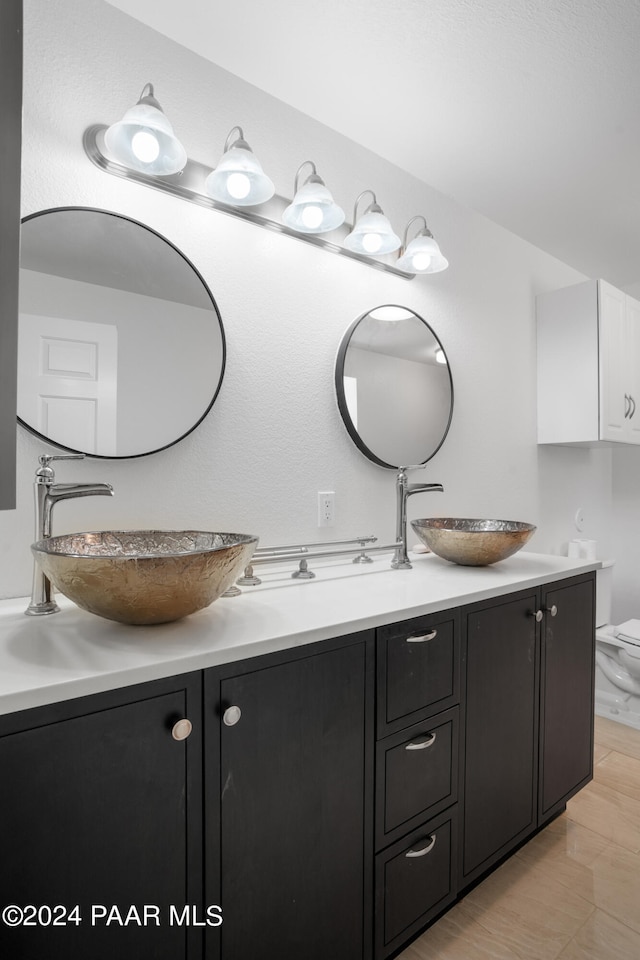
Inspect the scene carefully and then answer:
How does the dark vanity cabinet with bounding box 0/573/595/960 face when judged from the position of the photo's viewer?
facing the viewer and to the right of the viewer

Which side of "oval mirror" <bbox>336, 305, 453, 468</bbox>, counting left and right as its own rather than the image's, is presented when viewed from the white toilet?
left

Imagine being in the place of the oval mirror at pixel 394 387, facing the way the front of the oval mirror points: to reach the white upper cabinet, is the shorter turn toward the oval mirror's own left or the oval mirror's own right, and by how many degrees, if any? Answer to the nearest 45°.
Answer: approximately 90° to the oval mirror's own left

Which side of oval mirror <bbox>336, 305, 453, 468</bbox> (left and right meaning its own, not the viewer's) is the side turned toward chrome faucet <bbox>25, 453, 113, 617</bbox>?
right

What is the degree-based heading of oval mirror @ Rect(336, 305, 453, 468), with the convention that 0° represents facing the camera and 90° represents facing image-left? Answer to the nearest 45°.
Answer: approximately 315°

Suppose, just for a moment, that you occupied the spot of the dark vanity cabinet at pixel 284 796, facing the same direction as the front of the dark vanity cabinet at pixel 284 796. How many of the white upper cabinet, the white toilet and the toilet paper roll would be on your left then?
3

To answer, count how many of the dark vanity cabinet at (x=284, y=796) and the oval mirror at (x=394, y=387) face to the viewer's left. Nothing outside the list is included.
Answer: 0

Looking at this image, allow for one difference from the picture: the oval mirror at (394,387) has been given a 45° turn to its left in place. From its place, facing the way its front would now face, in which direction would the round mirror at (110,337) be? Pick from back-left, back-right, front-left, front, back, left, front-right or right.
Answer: back-right

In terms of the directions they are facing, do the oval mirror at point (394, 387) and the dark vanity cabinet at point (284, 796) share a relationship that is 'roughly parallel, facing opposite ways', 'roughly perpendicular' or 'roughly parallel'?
roughly parallel
